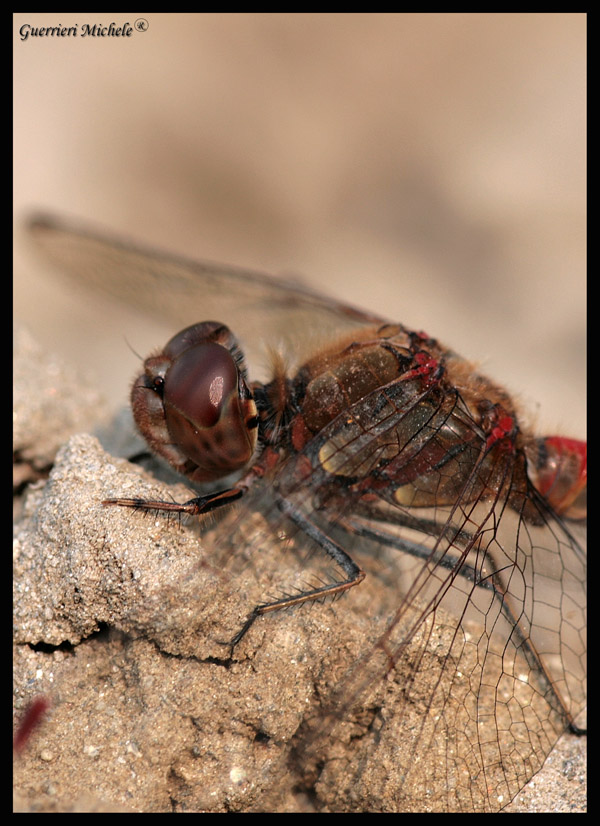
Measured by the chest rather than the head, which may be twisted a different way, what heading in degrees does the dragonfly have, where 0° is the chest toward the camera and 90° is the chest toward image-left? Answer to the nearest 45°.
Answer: approximately 90°
